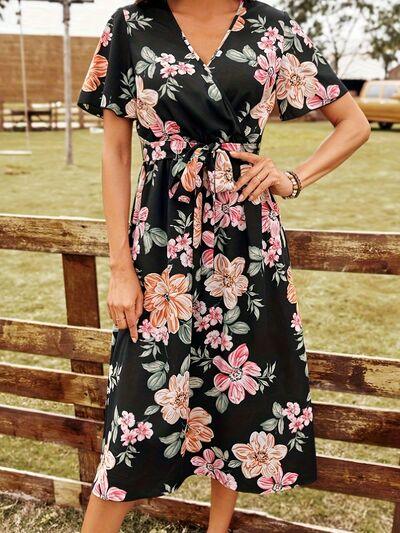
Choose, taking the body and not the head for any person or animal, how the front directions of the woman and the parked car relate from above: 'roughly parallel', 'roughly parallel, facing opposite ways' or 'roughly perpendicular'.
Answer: roughly perpendicular

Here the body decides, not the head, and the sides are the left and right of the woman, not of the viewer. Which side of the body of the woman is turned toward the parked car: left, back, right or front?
back

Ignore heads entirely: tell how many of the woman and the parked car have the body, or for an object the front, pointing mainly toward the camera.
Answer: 1

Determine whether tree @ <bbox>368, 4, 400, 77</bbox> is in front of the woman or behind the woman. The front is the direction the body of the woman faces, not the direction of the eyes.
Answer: behind

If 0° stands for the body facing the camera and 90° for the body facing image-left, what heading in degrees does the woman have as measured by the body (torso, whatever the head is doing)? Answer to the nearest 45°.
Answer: approximately 0°
